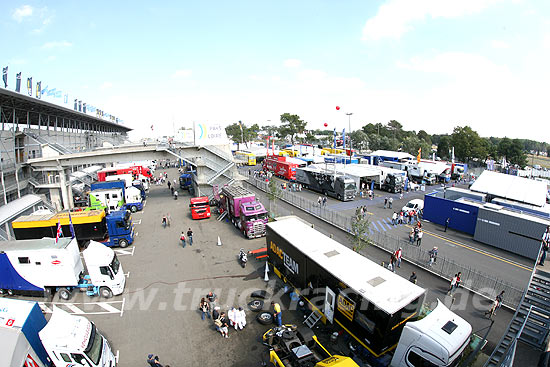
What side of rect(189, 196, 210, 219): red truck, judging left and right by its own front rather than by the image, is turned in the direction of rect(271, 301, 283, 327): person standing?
front

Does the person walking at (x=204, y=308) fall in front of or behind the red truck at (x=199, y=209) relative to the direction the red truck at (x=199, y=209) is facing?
in front

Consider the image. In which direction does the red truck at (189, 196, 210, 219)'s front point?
toward the camera

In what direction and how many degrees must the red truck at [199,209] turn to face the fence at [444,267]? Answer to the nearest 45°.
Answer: approximately 45° to its left

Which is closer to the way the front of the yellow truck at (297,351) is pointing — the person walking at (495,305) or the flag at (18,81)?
the person walking

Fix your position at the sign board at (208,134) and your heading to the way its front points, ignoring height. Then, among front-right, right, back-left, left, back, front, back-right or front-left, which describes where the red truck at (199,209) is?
front

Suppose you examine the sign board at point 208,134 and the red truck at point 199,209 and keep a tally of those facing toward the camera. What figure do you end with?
2

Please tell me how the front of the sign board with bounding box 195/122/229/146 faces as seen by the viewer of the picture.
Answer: facing the viewer

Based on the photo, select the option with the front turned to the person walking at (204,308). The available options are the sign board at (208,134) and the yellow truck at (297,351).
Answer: the sign board

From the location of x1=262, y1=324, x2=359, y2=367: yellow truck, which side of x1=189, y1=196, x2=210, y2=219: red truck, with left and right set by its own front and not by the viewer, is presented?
front

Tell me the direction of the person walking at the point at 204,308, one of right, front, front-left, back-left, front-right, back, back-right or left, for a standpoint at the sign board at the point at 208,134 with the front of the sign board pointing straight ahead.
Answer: front

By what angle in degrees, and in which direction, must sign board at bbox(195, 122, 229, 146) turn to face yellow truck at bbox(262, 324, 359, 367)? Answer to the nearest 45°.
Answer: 0° — it already faces it
